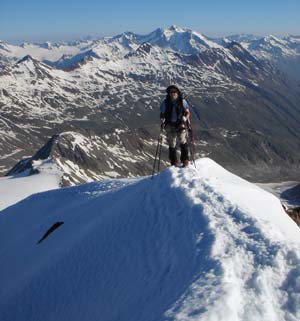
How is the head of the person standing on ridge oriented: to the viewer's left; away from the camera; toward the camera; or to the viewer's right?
toward the camera

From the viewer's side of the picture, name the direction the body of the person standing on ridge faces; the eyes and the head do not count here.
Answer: toward the camera
